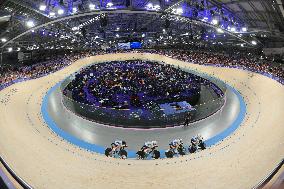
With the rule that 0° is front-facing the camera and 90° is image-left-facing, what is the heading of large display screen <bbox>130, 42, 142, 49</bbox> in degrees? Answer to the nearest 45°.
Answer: approximately 0°
